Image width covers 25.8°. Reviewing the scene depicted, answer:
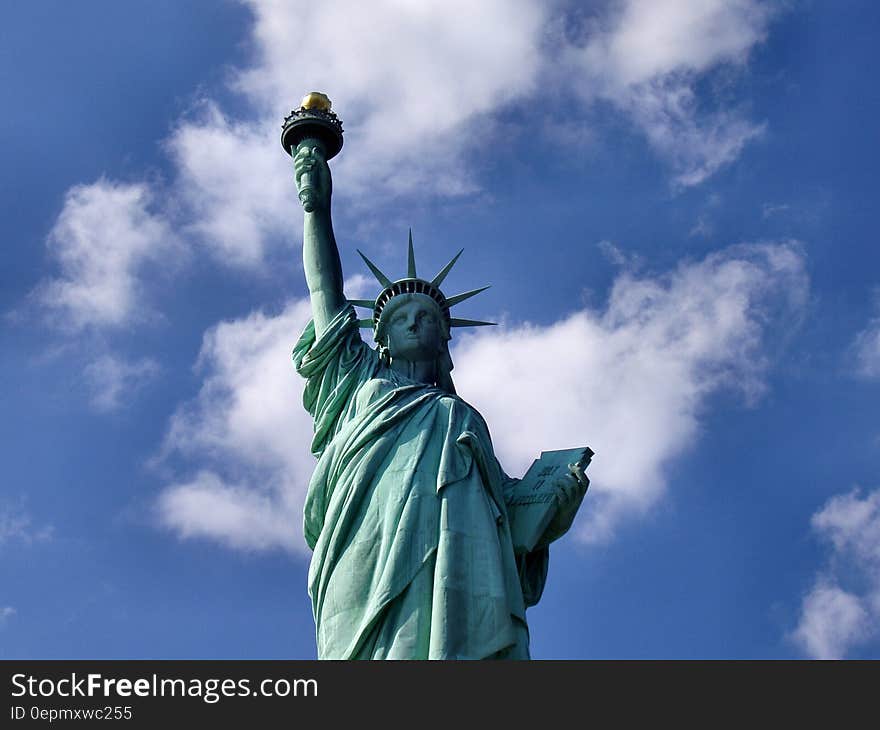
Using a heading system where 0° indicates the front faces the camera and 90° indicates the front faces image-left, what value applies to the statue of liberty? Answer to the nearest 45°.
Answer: approximately 0°
